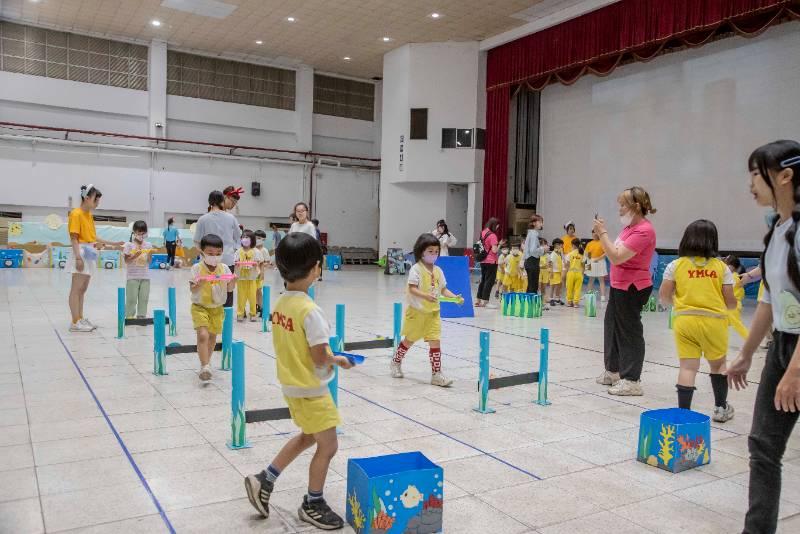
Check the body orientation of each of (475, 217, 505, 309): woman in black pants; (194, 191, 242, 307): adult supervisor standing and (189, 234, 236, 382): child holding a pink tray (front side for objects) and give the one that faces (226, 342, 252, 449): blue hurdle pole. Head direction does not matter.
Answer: the child holding a pink tray

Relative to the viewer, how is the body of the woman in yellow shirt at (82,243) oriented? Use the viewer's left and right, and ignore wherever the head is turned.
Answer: facing to the right of the viewer

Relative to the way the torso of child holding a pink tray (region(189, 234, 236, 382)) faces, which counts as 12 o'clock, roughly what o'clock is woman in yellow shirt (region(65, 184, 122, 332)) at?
The woman in yellow shirt is roughly at 5 o'clock from the child holding a pink tray.

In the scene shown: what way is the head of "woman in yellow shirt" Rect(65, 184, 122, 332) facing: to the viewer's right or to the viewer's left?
to the viewer's right

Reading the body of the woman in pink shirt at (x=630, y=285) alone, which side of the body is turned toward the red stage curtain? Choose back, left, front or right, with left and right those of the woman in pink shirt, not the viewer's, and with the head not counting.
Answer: right

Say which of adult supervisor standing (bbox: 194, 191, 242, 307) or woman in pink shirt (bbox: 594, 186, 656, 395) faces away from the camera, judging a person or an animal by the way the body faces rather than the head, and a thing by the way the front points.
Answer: the adult supervisor standing

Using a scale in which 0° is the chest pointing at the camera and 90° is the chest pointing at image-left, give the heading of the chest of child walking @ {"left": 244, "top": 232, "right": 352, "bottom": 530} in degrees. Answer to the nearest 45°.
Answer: approximately 225°

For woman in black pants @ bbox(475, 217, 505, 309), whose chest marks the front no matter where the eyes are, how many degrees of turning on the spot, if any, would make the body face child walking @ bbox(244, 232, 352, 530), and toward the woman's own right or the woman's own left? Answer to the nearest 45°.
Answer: approximately 90° to the woman's own right

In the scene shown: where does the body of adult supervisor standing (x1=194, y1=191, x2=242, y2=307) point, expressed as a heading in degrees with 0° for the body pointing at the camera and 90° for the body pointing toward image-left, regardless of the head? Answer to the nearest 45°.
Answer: approximately 180°

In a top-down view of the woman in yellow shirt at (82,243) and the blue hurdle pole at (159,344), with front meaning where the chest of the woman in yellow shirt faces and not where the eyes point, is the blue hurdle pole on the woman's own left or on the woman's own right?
on the woman's own right
